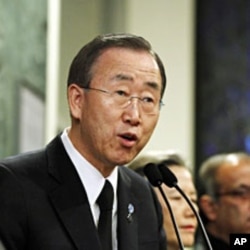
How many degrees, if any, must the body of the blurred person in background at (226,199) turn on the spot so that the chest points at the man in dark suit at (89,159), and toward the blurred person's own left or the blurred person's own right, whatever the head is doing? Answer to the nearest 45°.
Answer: approximately 45° to the blurred person's own right

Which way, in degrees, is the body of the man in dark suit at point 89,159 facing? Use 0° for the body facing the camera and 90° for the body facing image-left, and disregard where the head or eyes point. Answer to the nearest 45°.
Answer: approximately 315°

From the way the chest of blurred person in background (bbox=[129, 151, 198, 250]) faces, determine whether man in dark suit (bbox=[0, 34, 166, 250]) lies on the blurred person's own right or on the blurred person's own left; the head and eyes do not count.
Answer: on the blurred person's own right

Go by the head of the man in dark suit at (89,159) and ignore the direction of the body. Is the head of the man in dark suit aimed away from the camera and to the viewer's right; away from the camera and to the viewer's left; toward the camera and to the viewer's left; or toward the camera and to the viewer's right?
toward the camera and to the viewer's right

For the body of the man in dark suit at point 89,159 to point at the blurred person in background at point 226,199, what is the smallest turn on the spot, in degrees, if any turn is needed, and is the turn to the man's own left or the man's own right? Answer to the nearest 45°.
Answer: approximately 90° to the man's own left
